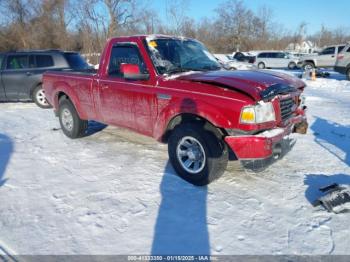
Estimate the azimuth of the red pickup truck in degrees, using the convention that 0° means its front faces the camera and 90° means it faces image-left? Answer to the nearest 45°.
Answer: approximately 315°

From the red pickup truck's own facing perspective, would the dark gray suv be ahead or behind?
behind

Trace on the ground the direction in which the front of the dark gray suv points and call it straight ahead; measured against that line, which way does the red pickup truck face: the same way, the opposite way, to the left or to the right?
the opposite way

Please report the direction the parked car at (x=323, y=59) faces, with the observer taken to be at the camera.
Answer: facing to the left of the viewer
